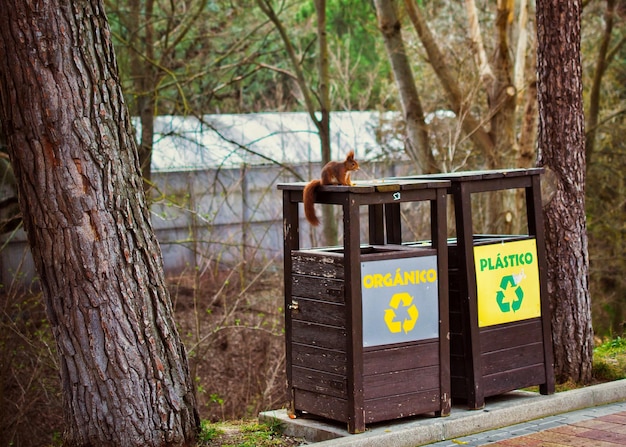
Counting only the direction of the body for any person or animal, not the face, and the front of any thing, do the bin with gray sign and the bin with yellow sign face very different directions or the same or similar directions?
same or similar directions

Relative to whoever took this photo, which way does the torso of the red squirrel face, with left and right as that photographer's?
facing to the right of the viewer

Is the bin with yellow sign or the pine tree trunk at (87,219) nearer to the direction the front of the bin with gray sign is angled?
the bin with yellow sign

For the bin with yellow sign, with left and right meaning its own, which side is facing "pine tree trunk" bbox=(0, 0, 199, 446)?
right

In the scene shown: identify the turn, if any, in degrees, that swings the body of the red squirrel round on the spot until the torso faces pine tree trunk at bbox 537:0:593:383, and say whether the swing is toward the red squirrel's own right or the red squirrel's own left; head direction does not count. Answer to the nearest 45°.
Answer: approximately 45° to the red squirrel's own left

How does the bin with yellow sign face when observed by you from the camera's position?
facing the viewer and to the right of the viewer

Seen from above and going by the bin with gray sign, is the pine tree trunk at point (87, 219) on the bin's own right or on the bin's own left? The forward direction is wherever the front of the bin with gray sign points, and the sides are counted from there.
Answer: on the bin's own right

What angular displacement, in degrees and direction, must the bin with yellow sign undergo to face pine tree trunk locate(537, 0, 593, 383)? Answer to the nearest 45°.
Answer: approximately 90° to its left

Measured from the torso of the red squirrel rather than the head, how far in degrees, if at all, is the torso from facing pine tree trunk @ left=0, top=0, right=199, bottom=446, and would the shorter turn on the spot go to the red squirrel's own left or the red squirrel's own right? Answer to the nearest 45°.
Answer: approximately 180°

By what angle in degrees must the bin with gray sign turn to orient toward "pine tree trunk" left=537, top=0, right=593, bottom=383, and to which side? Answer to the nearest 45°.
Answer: approximately 90° to its left

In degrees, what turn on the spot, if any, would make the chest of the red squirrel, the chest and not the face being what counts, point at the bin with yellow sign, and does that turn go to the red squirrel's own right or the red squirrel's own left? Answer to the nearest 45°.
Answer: approximately 45° to the red squirrel's own left

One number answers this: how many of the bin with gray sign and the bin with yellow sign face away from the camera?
0

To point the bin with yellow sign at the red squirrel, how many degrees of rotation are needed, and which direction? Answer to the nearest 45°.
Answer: approximately 90° to its right
